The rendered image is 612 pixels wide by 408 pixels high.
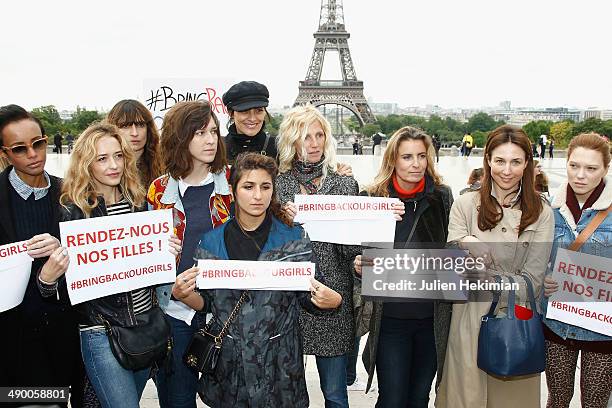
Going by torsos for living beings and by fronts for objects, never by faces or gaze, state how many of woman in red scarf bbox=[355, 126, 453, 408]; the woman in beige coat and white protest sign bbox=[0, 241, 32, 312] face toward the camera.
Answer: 3

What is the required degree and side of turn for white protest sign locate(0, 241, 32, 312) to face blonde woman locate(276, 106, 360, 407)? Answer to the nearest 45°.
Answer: approximately 90° to its left

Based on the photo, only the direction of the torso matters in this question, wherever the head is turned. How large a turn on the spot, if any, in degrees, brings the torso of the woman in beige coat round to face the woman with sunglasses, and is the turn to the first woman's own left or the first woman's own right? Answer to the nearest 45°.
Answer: approximately 45° to the first woman's own right

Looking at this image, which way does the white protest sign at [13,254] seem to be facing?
toward the camera

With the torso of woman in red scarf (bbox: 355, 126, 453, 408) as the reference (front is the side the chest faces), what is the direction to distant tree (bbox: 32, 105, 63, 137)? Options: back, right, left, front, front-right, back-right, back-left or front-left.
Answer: back-right

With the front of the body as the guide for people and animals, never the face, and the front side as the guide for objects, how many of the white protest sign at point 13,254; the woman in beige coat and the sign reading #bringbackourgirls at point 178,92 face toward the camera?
3

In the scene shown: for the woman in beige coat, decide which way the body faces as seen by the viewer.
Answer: toward the camera

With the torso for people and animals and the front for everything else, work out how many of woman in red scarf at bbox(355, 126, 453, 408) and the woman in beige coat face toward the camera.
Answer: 2

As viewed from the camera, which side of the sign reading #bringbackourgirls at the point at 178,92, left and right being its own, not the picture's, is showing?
front

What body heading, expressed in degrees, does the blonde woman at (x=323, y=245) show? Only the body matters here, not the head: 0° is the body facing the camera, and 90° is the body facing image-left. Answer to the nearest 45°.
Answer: approximately 45°

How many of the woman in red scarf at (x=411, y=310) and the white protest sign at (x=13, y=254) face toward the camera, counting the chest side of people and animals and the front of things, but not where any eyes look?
2

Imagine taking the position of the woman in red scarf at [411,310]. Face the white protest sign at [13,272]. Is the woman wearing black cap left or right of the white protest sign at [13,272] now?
right

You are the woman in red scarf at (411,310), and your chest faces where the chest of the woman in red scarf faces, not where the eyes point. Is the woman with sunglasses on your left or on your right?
on your right

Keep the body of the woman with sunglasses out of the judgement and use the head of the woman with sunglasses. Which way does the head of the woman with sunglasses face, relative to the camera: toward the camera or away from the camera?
toward the camera

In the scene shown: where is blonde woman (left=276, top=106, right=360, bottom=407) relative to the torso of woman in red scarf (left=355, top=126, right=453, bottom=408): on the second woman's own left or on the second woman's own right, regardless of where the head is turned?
on the second woman's own right
